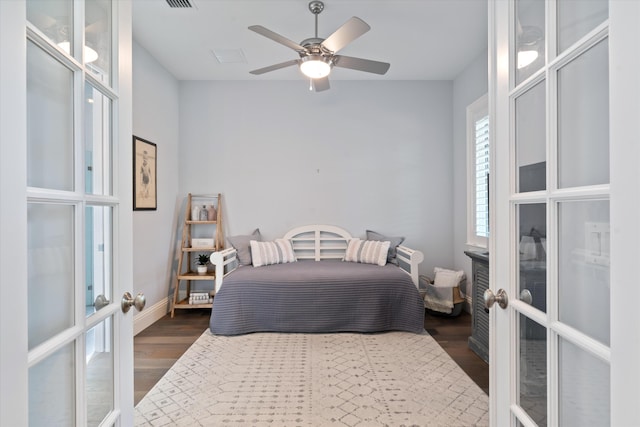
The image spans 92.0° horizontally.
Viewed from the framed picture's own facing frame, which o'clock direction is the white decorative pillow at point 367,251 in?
The white decorative pillow is roughly at 11 o'clock from the framed picture.

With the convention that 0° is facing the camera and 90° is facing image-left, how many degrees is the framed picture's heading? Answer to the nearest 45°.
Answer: approximately 315°

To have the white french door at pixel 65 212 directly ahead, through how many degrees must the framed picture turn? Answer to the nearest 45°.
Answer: approximately 45° to its right

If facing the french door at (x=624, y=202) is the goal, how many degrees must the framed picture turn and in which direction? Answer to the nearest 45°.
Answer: approximately 45° to its right

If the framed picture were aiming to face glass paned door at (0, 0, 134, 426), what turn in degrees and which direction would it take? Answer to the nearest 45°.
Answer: approximately 45° to its right

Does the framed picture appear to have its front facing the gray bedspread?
yes
